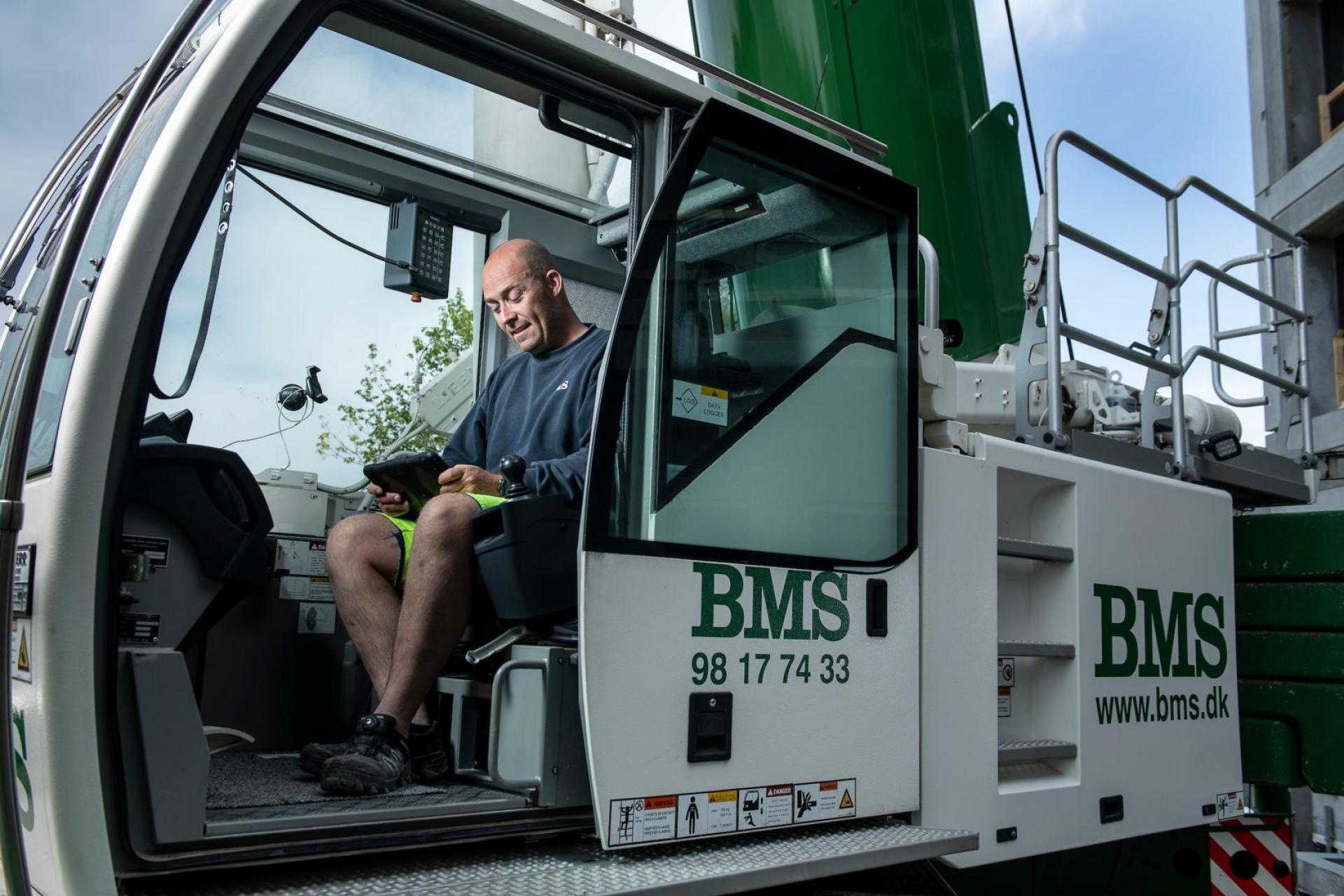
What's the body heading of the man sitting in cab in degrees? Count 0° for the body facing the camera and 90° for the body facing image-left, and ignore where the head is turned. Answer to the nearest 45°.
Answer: approximately 45°

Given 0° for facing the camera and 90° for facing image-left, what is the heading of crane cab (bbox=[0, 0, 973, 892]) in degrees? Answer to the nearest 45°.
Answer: approximately 45°
